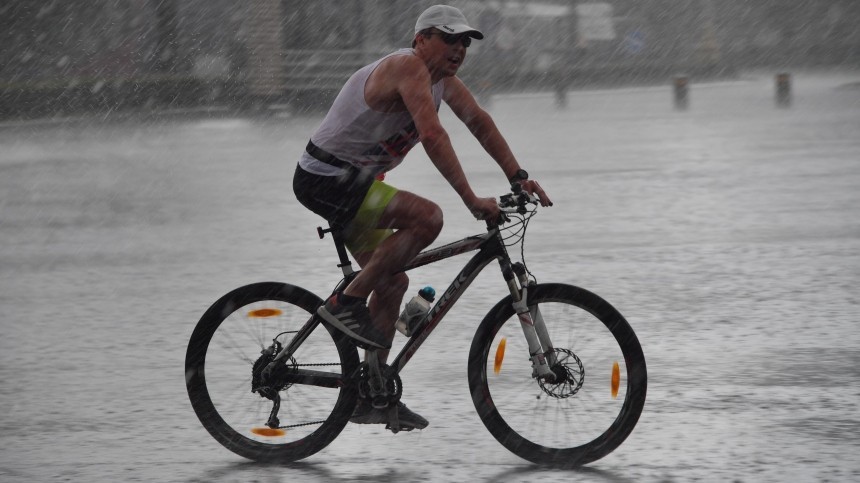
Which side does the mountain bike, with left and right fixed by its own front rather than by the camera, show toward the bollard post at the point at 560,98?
left

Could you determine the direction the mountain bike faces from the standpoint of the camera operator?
facing to the right of the viewer

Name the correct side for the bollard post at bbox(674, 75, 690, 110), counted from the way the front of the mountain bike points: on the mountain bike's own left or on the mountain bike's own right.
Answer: on the mountain bike's own left
